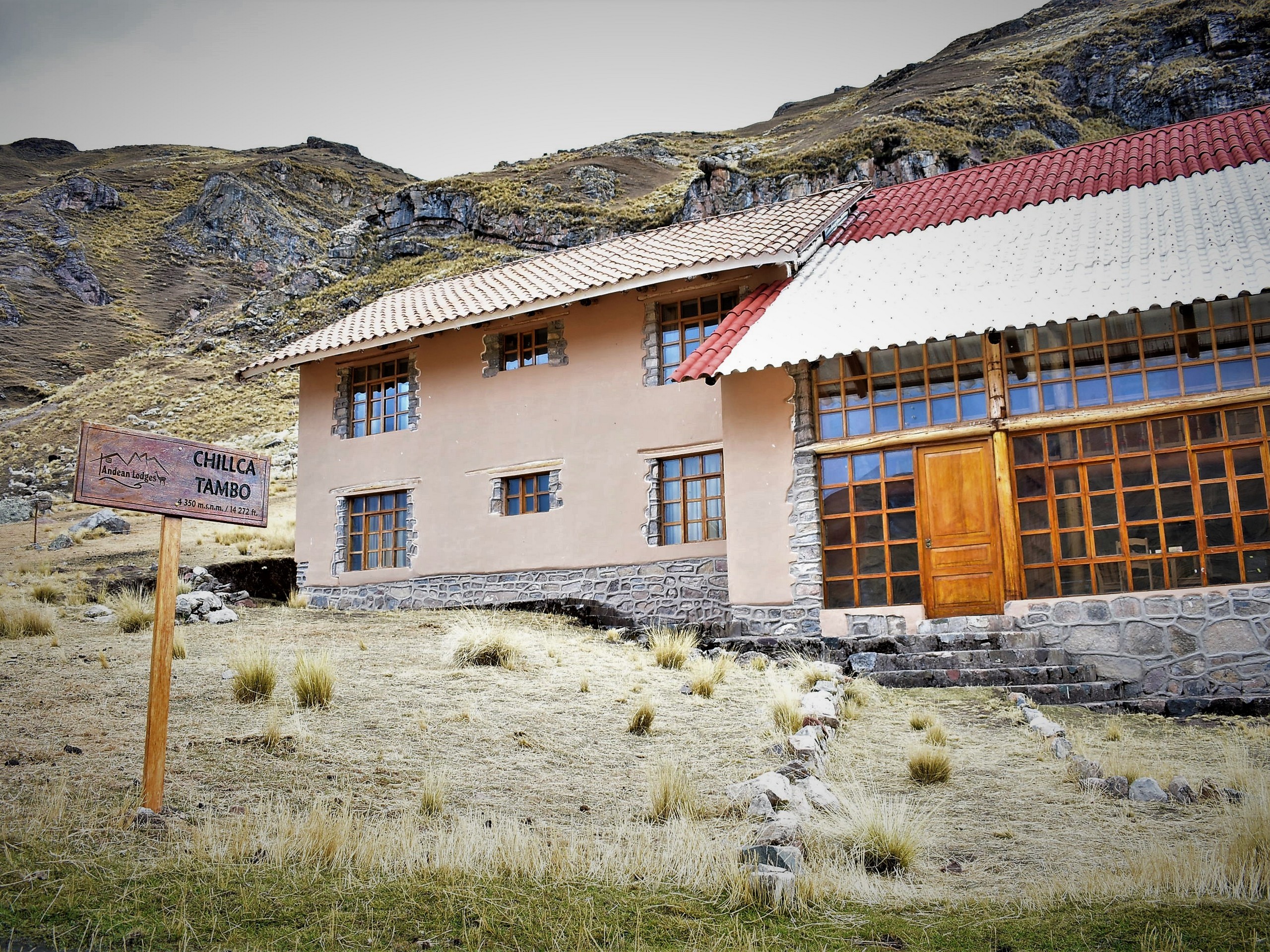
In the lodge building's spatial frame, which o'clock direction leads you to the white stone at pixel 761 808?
The white stone is roughly at 11 o'clock from the lodge building.

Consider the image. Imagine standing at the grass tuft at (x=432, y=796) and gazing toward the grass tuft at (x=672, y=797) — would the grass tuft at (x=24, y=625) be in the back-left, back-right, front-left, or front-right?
back-left

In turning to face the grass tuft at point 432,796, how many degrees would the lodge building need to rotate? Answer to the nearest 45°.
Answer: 0° — it already faces it

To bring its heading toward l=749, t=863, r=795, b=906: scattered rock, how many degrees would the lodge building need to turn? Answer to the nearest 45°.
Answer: approximately 45° to its left

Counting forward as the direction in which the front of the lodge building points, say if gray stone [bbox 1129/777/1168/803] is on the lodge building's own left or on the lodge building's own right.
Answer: on the lodge building's own left

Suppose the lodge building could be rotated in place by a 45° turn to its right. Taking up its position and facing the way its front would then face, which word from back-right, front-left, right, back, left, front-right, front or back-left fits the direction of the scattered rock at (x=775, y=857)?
left

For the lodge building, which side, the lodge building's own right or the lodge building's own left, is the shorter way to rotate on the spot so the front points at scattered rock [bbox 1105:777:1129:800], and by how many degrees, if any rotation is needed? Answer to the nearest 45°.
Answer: approximately 45° to the lodge building's own left

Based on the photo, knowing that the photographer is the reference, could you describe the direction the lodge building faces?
facing the viewer and to the left of the viewer

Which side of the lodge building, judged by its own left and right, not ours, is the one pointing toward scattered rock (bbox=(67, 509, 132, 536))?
right

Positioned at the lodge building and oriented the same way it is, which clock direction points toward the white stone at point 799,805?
The white stone is roughly at 11 o'clock from the lodge building.

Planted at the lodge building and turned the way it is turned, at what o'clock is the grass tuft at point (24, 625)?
The grass tuft is roughly at 1 o'clock from the lodge building.

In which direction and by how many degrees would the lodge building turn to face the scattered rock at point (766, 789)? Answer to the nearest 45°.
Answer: approximately 45° to its left
